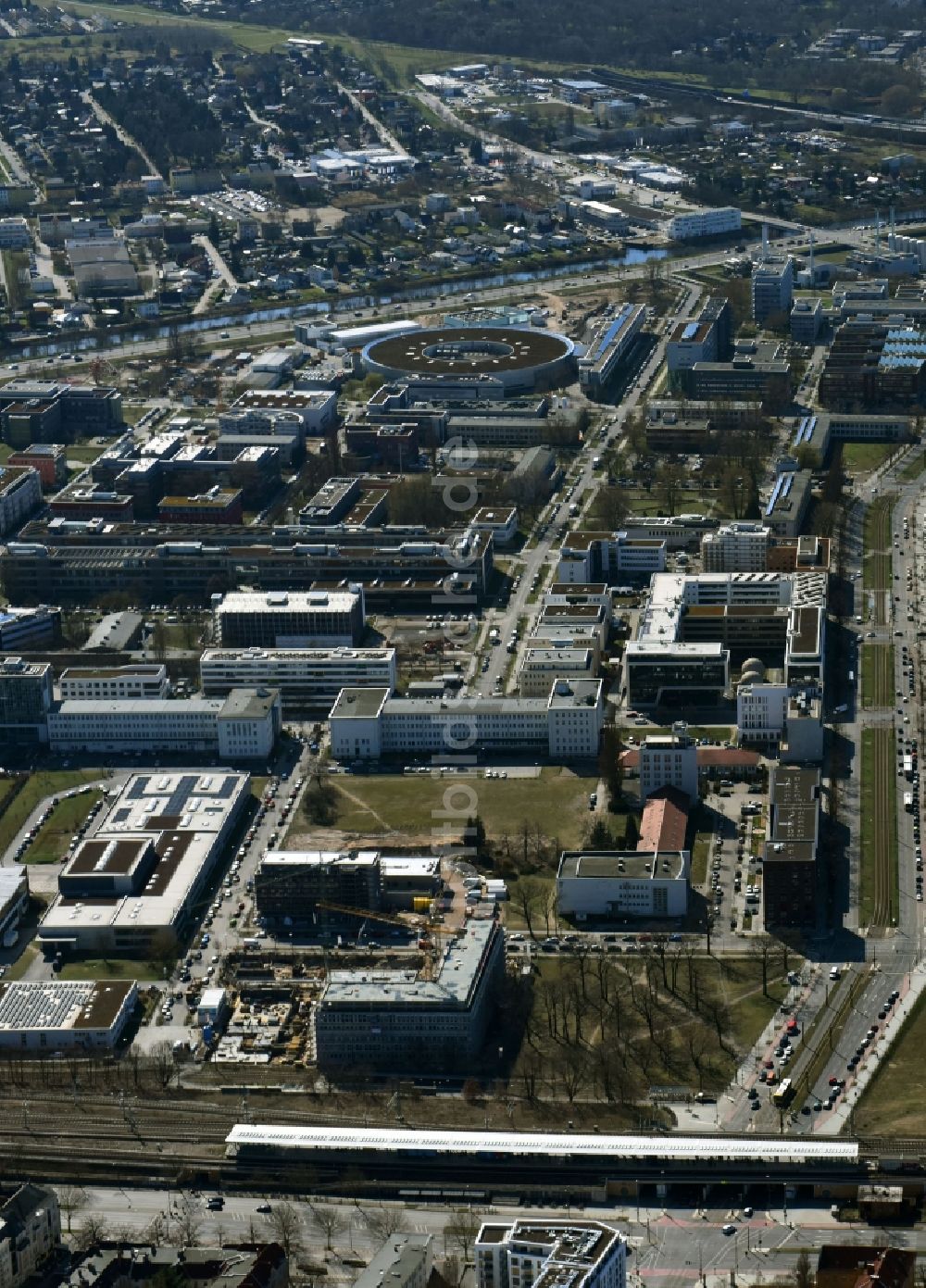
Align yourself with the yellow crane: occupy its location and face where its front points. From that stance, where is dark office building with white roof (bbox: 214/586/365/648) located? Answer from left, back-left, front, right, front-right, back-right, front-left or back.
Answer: right

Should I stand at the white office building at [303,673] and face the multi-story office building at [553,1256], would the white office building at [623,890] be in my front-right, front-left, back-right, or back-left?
front-left

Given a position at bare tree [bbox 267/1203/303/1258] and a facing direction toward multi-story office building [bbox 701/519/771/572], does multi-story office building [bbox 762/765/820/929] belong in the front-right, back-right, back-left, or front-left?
front-right

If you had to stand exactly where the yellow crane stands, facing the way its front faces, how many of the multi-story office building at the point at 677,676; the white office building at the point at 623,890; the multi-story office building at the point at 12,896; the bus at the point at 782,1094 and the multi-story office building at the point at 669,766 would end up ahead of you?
1

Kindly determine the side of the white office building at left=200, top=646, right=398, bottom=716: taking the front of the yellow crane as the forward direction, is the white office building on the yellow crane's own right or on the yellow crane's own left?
on the yellow crane's own right

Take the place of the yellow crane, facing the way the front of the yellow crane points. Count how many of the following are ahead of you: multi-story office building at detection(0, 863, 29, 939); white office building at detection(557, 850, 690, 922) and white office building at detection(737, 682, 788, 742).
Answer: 1

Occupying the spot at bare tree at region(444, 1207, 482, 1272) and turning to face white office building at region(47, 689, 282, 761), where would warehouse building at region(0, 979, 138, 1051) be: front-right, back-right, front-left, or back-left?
front-left

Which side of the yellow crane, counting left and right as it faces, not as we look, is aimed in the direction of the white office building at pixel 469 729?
right

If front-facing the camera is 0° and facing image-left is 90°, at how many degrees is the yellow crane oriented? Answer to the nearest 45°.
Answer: approximately 90°

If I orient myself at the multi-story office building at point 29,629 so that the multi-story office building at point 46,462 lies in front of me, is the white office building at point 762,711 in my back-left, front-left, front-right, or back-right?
back-right

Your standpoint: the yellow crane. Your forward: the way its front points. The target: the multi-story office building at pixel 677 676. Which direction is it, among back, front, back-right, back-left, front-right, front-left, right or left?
back-right

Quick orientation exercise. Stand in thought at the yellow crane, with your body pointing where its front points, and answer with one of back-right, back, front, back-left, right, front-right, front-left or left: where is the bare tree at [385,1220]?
left

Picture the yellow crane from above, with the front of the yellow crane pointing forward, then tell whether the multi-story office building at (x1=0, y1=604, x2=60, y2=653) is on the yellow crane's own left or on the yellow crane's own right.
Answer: on the yellow crane's own right
